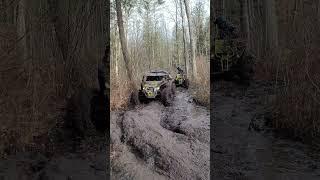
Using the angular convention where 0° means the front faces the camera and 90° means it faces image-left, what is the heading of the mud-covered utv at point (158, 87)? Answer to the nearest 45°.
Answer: approximately 45°
